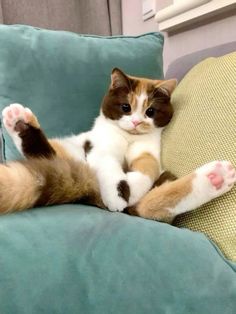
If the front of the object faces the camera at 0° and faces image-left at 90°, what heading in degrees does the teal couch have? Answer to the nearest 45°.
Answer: approximately 0°
